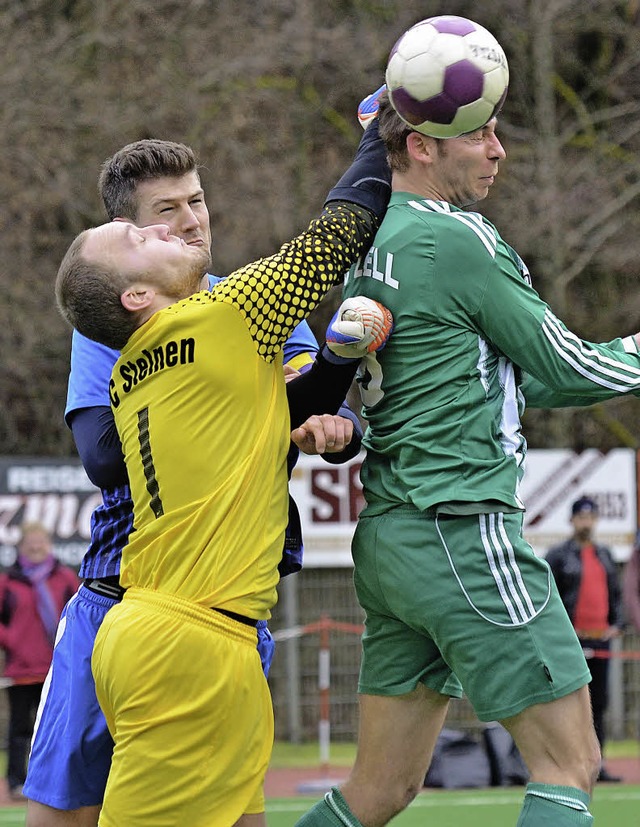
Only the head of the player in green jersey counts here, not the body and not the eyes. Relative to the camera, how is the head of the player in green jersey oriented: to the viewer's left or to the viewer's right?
to the viewer's right

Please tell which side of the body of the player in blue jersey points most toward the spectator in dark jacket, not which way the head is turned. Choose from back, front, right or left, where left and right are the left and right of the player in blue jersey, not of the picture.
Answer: left

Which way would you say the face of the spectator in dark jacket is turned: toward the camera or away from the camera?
toward the camera

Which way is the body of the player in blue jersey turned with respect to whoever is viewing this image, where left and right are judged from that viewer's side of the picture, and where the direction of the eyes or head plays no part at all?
facing the viewer and to the right of the viewer

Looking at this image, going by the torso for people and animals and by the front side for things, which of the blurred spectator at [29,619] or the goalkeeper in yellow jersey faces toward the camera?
the blurred spectator

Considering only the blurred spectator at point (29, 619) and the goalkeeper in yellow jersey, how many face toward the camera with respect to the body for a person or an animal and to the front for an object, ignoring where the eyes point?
1

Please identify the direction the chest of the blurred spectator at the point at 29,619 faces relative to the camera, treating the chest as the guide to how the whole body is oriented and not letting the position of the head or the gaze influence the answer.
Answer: toward the camera

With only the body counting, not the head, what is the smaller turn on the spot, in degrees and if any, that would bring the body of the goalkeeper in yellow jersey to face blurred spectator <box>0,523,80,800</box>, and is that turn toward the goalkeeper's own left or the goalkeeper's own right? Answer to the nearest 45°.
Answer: approximately 45° to the goalkeeper's own left

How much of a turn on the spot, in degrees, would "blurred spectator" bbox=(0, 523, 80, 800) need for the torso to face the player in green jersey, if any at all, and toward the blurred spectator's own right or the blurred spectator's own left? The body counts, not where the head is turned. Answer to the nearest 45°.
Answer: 0° — they already face them

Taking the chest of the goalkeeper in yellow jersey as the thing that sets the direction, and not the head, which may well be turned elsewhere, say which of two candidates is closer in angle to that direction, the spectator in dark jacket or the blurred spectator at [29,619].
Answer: the spectator in dark jacket

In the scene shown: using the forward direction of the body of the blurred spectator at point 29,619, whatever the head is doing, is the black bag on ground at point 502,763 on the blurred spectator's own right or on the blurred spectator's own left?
on the blurred spectator's own left

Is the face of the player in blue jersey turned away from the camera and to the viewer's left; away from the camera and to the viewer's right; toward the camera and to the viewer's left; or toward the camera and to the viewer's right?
toward the camera and to the viewer's right

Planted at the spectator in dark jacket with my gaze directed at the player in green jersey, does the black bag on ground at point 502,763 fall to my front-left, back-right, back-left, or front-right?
front-right

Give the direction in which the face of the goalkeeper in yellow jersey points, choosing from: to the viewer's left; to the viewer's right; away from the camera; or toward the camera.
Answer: to the viewer's right
